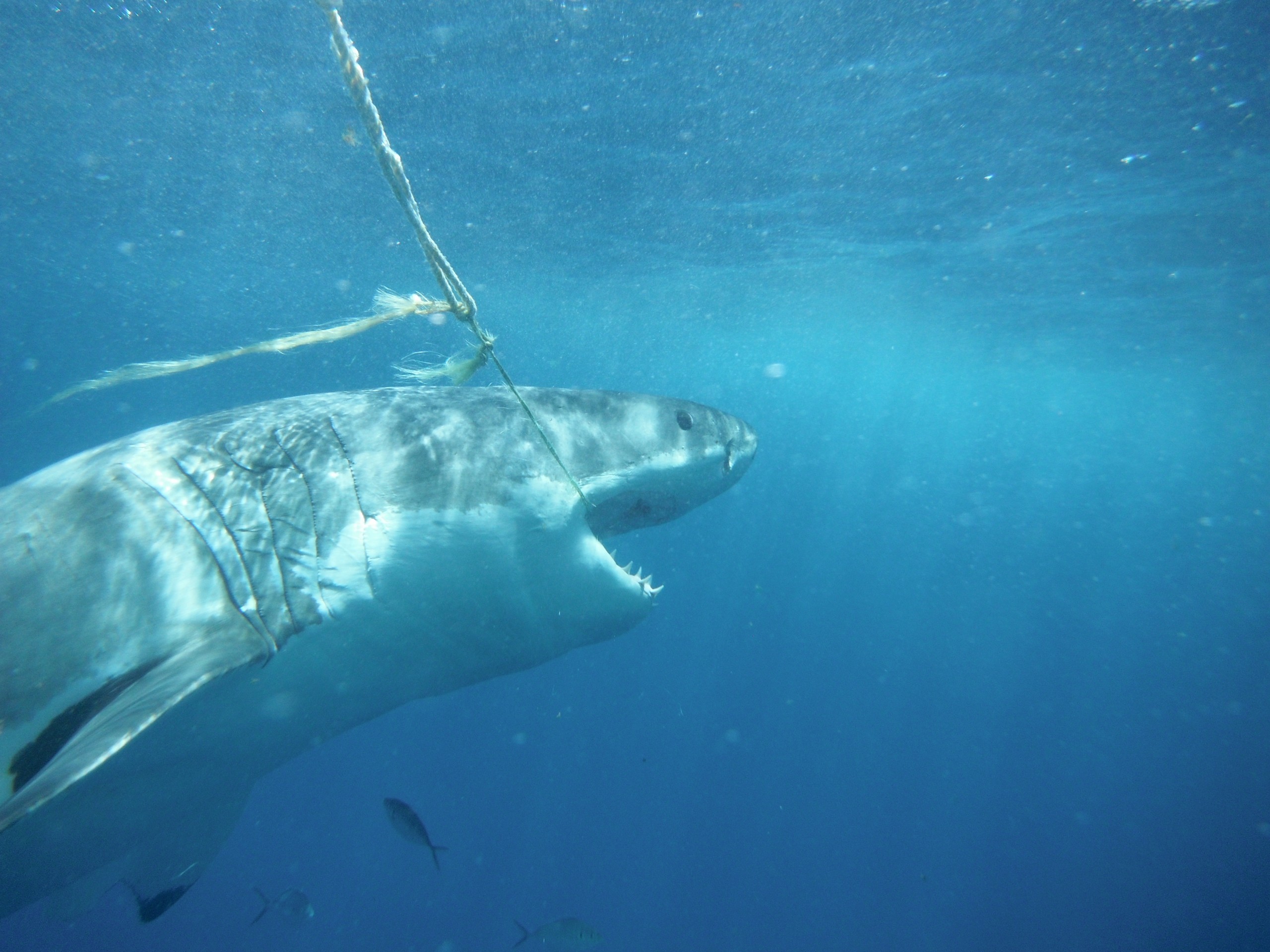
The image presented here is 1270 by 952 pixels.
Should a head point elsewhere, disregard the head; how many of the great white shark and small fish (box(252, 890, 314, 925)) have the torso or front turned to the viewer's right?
2

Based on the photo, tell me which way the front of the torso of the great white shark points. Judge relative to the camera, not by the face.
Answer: to the viewer's right

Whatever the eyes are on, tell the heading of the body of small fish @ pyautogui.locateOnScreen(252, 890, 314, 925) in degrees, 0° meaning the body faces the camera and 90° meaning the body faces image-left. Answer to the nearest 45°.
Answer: approximately 270°

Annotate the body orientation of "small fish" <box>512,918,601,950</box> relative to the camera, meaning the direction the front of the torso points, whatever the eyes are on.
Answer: to the viewer's right
